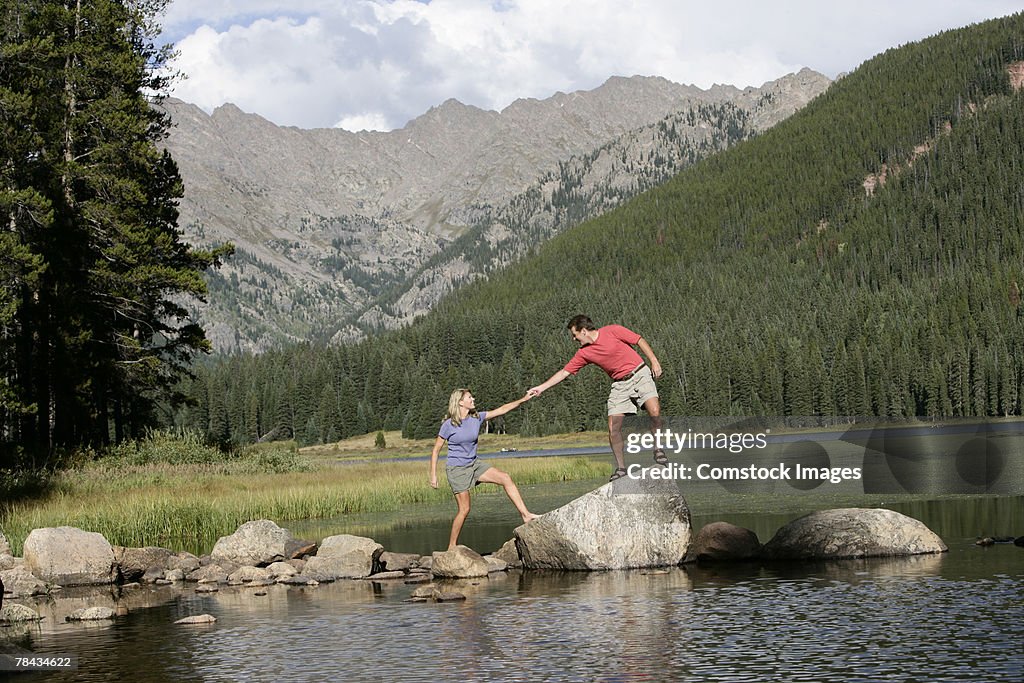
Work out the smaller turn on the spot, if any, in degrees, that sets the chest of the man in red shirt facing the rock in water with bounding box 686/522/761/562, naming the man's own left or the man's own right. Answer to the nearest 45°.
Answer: approximately 180°

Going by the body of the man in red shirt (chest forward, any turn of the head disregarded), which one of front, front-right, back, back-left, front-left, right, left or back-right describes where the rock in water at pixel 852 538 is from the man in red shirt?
back

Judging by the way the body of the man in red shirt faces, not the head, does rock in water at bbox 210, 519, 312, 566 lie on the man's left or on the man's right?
on the man's right

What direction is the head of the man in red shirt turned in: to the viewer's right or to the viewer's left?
to the viewer's left

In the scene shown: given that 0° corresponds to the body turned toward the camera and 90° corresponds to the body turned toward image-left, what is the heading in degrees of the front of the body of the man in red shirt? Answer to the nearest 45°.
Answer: approximately 45°

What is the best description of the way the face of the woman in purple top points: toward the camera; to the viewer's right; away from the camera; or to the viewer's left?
to the viewer's right

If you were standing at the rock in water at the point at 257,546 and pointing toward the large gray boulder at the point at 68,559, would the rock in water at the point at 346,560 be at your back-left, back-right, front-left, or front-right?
back-left
